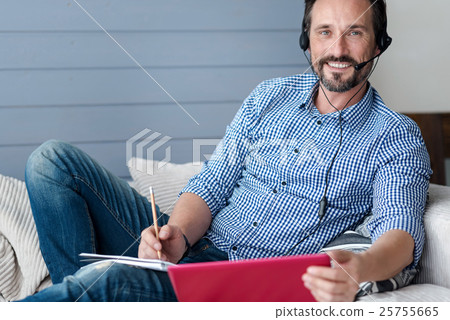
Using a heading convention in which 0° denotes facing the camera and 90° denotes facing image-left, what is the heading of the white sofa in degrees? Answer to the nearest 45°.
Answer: approximately 0°
